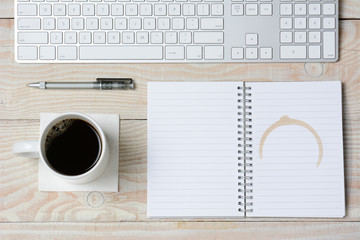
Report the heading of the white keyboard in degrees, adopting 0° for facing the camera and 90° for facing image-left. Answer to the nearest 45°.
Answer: approximately 0°
